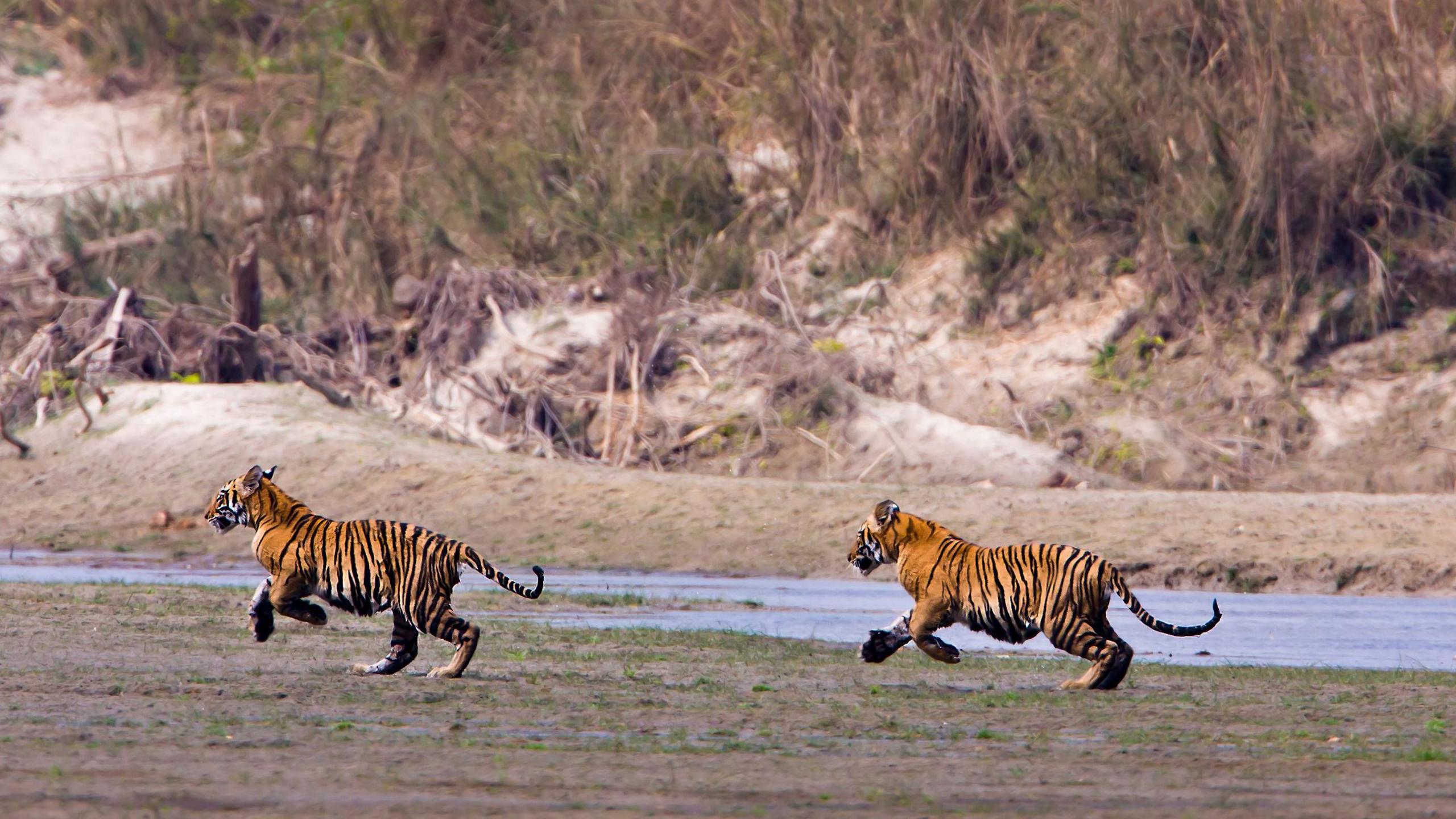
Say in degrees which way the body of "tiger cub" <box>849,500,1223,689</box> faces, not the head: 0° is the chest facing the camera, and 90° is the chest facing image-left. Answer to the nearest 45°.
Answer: approximately 90°

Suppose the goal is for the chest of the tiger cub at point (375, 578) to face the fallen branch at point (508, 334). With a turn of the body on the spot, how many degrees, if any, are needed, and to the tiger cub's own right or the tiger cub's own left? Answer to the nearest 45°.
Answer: approximately 90° to the tiger cub's own right

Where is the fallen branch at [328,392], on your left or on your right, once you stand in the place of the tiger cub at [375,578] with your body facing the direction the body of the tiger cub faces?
on your right

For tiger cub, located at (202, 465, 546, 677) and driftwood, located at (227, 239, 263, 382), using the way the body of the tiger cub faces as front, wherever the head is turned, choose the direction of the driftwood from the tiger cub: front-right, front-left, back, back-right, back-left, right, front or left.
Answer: right

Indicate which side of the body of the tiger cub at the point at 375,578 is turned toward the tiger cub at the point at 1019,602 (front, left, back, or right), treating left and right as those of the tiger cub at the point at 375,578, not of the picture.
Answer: back

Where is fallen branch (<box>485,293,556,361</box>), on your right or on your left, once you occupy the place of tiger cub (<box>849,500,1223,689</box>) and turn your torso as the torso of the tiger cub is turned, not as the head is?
on your right

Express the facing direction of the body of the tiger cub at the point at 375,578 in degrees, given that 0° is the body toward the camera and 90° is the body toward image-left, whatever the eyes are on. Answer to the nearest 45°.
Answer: approximately 90°

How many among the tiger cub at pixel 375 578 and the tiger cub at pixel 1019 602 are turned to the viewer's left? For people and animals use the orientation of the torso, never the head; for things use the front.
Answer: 2

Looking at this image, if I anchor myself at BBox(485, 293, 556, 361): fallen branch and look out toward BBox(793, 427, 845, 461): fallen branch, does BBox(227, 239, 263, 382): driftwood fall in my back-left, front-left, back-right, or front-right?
back-right

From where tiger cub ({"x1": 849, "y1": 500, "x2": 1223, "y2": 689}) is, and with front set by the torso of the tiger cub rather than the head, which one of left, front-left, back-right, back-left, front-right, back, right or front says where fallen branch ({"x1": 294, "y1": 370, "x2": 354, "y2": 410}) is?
front-right

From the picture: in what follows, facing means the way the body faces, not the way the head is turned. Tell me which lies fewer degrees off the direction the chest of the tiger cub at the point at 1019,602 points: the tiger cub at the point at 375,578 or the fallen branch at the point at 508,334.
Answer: the tiger cub
